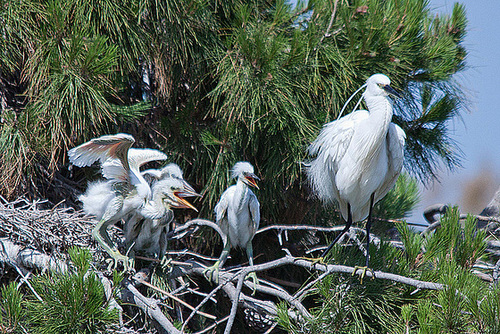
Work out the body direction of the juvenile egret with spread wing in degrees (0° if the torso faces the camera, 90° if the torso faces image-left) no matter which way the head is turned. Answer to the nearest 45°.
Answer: approximately 270°

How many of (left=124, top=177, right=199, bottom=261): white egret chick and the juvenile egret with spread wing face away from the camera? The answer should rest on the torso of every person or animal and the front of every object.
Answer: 0

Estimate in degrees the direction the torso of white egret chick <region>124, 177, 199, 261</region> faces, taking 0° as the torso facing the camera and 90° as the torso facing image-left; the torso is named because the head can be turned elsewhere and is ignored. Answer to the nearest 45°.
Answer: approximately 315°
